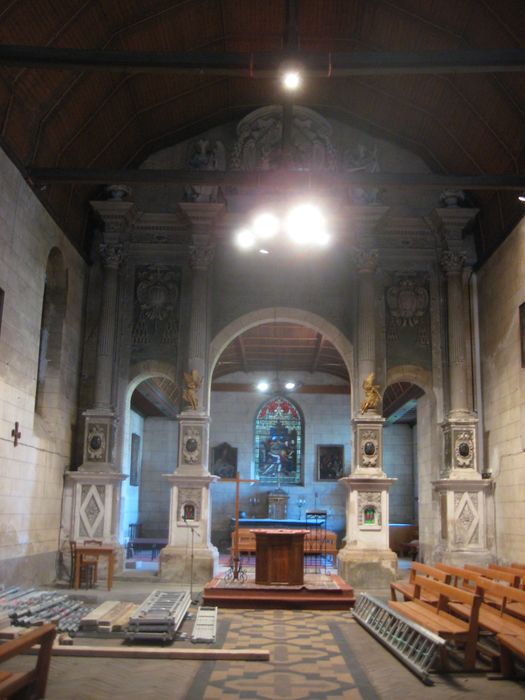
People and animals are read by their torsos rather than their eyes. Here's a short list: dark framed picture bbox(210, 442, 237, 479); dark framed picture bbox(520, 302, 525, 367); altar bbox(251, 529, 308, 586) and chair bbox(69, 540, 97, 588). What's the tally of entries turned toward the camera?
2

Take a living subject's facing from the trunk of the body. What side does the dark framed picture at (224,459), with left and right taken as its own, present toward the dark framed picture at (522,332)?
front

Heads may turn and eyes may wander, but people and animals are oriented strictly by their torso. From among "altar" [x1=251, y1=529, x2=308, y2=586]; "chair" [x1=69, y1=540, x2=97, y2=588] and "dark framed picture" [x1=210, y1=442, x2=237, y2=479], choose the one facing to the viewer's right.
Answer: the chair

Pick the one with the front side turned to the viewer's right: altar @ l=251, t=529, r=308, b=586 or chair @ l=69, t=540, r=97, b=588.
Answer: the chair

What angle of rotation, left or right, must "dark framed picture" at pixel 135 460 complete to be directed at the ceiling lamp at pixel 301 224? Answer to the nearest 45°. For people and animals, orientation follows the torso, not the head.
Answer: approximately 90° to its right

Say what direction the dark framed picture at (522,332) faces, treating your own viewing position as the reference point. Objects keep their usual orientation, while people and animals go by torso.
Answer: facing to the left of the viewer

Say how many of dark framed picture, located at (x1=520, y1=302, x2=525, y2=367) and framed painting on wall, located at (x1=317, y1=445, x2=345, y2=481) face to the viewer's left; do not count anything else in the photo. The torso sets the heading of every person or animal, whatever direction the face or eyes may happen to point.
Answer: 1

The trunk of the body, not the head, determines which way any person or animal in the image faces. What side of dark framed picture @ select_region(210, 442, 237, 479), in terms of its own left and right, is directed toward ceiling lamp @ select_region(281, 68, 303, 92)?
front

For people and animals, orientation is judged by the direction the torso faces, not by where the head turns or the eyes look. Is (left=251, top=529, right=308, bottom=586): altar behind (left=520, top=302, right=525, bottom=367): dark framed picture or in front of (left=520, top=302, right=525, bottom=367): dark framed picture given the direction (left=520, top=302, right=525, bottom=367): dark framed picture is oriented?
in front

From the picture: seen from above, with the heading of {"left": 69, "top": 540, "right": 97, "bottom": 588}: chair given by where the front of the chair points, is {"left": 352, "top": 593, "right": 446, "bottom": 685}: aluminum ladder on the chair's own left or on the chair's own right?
on the chair's own right

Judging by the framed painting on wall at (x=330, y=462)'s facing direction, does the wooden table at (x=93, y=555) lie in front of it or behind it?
in front

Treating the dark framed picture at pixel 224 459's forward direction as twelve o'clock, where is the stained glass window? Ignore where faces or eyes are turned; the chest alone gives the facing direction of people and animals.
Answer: The stained glass window is roughly at 9 o'clock from the dark framed picture.

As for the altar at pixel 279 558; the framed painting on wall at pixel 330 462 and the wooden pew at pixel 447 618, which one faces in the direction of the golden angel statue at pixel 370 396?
the framed painting on wall
